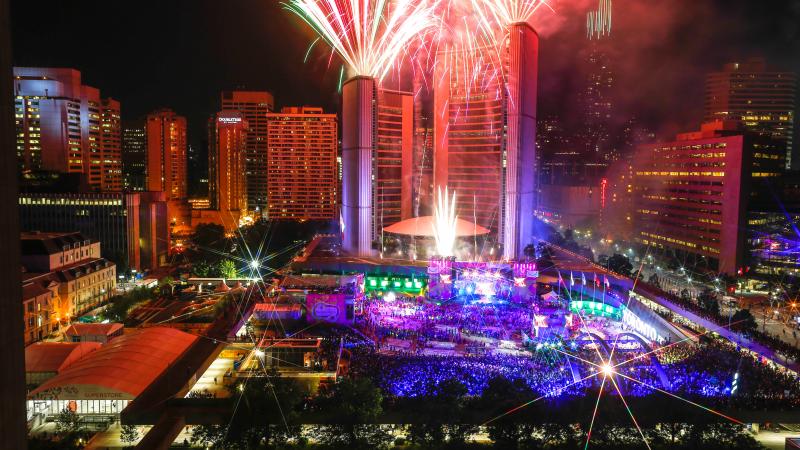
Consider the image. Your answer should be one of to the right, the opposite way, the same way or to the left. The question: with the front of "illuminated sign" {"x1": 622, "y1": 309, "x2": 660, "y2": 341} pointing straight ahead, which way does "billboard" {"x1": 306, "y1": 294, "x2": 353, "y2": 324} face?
to the left

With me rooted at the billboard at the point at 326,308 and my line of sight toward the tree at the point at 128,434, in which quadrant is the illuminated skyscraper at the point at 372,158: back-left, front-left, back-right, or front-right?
back-right

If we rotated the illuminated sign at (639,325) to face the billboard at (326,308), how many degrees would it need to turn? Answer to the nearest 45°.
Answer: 0° — it already faces it

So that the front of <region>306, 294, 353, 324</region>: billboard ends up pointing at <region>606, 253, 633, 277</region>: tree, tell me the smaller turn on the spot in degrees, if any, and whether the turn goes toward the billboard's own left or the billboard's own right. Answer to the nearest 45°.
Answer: approximately 135° to the billboard's own left

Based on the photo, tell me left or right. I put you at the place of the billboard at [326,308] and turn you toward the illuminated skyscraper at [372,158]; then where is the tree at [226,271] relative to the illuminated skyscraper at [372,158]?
left

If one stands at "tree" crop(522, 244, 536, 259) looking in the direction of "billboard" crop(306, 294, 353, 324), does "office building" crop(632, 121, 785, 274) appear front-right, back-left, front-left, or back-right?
back-left

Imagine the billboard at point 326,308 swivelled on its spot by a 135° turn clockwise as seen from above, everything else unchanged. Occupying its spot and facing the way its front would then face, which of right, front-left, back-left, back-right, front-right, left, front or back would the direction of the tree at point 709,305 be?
back-right

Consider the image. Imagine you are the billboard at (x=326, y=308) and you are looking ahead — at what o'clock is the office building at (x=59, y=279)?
The office building is roughly at 4 o'clock from the billboard.

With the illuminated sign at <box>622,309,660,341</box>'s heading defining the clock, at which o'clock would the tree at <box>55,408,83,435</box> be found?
The tree is roughly at 12 o'clock from the illuminated sign.

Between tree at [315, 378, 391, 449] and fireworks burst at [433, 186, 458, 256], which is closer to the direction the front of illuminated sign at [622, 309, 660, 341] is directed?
the tree

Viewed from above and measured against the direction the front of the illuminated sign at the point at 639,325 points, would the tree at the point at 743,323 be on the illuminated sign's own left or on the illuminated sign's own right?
on the illuminated sign's own left
